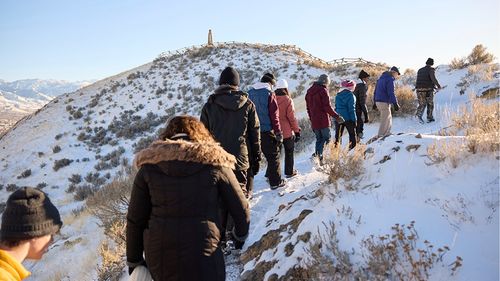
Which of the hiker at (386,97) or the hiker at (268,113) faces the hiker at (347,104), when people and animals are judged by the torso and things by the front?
the hiker at (268,113)

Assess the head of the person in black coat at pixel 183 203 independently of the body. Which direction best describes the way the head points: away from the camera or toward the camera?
away from the camera

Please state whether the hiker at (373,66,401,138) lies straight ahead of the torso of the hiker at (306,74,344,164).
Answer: yes

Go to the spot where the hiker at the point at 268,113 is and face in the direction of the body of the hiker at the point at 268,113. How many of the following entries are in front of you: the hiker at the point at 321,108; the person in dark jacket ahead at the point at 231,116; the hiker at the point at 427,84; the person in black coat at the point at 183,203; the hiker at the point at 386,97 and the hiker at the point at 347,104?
4

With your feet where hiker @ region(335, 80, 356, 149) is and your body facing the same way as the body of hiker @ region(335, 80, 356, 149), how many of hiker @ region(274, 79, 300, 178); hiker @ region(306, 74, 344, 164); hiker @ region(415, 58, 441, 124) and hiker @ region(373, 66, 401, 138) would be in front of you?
2

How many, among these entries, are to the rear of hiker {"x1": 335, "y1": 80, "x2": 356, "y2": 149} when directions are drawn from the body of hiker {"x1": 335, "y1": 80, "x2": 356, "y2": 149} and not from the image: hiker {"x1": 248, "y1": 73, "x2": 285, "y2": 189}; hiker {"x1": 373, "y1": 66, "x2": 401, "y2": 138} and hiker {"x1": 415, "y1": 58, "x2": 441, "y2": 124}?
1

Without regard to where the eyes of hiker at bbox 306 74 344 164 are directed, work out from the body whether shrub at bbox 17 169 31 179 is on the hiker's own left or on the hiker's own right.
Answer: on the hiker's own left

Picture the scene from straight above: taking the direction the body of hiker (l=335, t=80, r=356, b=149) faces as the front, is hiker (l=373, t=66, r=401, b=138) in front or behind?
in front

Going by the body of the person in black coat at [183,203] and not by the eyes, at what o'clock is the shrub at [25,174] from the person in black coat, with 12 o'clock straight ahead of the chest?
The shrub is roughly at 11 o'clock from the person in black coat.

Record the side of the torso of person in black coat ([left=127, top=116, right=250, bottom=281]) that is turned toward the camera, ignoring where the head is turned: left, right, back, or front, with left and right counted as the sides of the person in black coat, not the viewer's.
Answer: back

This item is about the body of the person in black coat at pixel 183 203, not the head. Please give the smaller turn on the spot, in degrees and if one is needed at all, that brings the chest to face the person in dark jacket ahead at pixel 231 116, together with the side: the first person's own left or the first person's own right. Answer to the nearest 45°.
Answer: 0° — they already face them

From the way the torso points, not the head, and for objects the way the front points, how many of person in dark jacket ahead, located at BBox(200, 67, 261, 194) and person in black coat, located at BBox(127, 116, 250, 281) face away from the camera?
2

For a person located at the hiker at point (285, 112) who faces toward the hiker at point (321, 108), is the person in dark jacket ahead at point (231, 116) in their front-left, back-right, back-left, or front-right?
back-right

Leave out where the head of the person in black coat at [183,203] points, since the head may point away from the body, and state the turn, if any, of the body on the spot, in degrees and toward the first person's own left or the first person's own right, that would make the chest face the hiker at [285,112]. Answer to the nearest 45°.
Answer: approximately 45° to the first person's own right

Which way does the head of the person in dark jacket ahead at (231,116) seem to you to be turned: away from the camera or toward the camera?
away from the camera

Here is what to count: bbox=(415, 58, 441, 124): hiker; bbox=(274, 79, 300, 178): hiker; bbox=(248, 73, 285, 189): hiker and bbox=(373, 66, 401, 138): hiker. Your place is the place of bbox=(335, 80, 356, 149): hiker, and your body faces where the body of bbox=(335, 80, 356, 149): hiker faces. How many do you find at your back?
2

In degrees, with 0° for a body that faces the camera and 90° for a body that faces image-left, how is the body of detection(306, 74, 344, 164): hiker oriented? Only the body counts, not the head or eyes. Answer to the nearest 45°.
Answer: approximately 225°

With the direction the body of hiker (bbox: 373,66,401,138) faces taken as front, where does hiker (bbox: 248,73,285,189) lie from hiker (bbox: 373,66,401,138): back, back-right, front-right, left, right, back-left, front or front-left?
back
